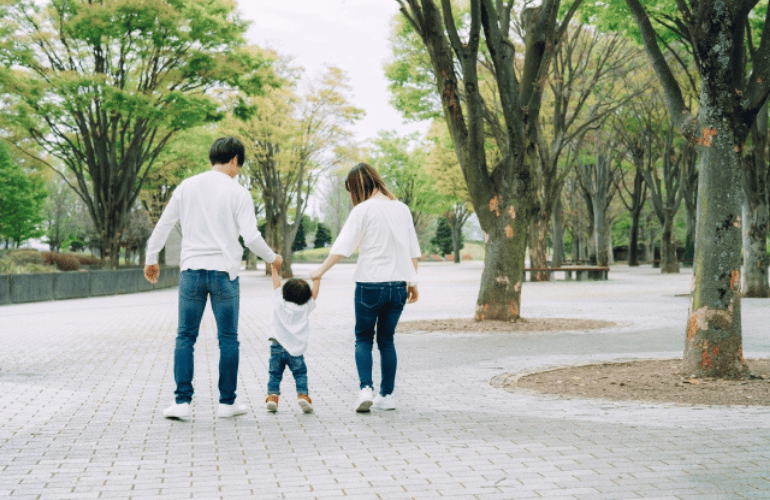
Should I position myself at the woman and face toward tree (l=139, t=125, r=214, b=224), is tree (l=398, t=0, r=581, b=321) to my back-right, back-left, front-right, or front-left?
front-right

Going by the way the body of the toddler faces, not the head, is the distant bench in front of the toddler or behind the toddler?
in front

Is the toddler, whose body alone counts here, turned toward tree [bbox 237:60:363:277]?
yes

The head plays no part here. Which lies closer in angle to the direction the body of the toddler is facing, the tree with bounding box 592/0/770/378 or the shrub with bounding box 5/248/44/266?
the shrub

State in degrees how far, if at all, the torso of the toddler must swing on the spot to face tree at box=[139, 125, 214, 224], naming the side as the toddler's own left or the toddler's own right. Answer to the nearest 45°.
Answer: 0° — they already face it

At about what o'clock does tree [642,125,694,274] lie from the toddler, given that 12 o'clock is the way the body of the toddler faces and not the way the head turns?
The tree is roughly at 1 o'clock from the toddler.

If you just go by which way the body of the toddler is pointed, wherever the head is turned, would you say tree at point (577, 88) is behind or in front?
in front

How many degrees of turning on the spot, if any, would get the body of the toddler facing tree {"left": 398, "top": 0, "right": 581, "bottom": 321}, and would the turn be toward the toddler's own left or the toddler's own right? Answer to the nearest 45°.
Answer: approximately 45° to the toddler's own right

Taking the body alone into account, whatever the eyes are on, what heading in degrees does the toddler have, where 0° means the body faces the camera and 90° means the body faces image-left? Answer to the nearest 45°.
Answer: approximately 180°

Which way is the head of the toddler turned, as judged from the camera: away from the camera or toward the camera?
away from the camera

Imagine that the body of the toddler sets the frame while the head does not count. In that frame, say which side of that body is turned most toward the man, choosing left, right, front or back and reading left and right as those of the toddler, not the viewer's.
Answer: left

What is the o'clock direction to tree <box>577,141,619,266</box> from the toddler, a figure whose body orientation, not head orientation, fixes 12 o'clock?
The tree is roughly at 1 o'clock from the toddler.

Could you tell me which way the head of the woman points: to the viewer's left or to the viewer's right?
to the viewer's left

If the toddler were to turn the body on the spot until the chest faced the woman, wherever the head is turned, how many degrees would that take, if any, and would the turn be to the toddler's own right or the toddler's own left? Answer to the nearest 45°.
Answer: approximately 90° to the toddler's own right
